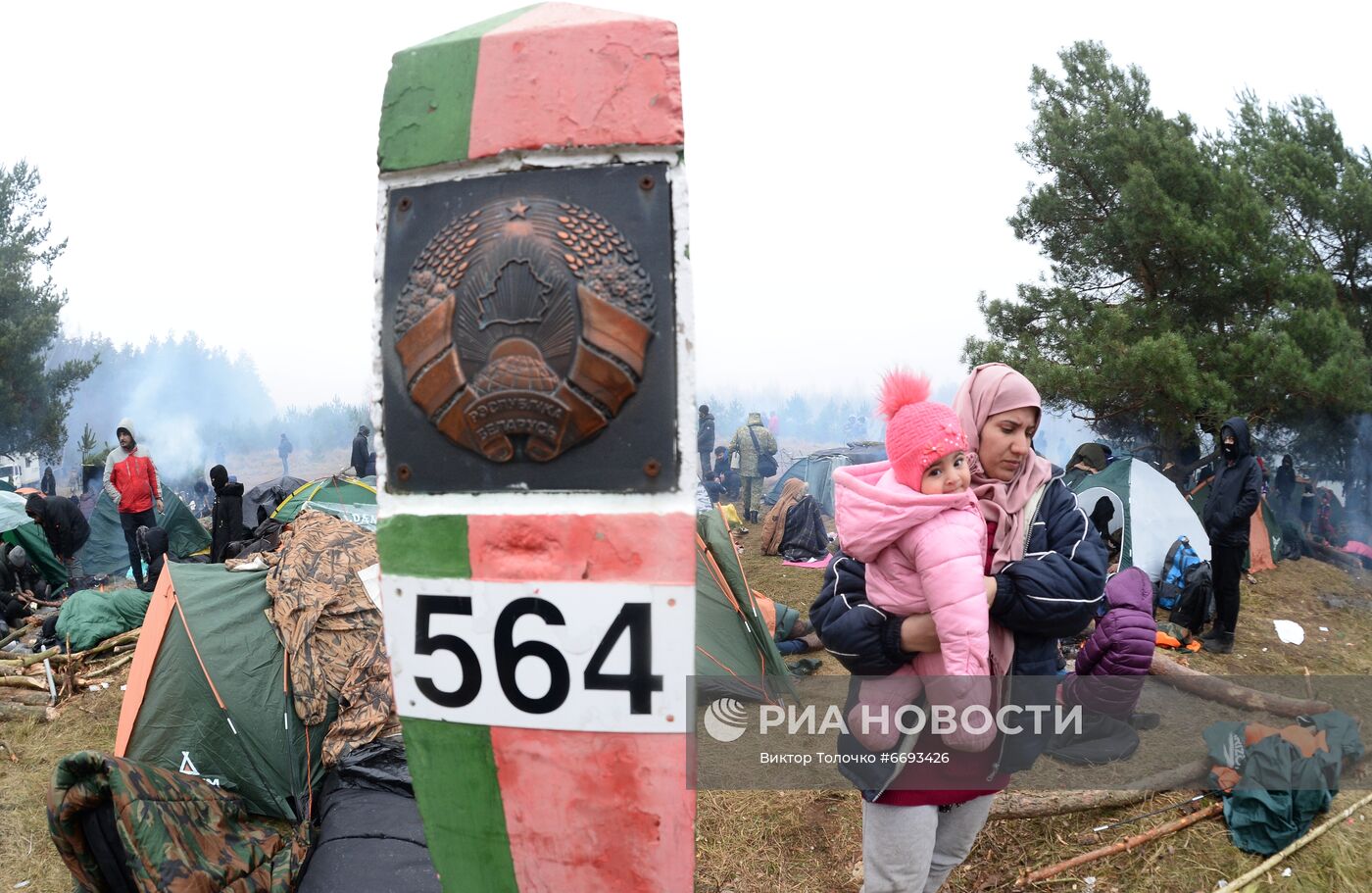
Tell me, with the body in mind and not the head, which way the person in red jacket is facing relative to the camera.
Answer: toward the camera

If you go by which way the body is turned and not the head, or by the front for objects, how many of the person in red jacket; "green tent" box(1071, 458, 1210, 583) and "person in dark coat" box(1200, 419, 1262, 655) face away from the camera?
0

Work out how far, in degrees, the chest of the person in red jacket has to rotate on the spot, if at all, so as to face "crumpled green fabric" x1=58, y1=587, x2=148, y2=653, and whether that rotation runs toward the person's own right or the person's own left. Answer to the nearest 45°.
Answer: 0° — they already face it

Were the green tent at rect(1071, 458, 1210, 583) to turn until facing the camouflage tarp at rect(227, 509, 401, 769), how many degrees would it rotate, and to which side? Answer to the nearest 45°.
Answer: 0° — it already faces it

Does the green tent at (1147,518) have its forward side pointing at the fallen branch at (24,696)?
yes

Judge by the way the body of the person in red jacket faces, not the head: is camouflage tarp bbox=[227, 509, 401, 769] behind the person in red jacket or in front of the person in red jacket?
in front

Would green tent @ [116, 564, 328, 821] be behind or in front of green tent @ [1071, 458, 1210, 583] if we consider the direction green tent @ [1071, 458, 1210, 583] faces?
in front

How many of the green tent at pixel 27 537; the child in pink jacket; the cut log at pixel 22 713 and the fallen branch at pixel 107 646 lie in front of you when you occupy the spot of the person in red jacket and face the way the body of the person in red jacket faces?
3

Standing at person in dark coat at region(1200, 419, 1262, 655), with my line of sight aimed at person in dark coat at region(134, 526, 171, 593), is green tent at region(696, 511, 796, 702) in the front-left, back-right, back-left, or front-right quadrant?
front-left

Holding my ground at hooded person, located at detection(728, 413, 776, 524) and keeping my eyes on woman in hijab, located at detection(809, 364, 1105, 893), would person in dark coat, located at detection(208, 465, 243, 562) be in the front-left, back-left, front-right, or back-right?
front-right
